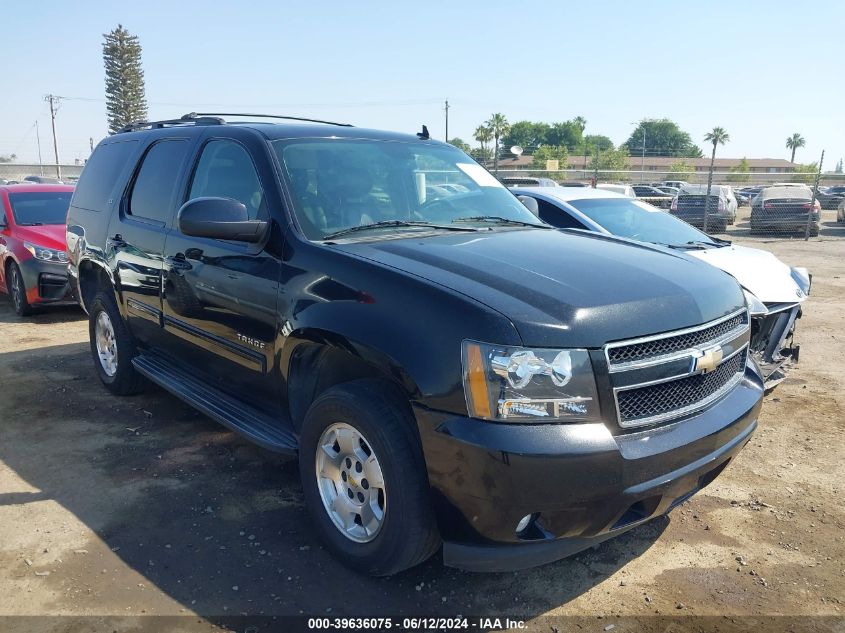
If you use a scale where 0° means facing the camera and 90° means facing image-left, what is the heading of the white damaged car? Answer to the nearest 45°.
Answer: approximately 315°

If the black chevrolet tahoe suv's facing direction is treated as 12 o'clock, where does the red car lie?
The red car is roughly at 6 o'clock from the black chevrolet tahoe suv.

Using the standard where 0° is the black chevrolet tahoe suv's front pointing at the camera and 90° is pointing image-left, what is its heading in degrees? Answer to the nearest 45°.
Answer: approximately 315°

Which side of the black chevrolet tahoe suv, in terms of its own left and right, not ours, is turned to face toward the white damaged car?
left

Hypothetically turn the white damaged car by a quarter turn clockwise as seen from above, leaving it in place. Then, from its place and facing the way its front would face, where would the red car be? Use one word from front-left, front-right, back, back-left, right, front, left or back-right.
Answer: front-right

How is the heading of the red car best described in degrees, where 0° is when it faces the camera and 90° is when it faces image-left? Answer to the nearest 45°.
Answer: approximately 315°
